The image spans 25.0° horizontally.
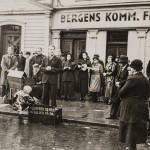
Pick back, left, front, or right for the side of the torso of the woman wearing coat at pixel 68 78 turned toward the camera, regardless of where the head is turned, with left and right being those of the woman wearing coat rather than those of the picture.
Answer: front

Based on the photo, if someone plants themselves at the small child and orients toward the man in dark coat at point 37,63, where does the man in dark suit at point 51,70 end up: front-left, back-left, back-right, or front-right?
front-right

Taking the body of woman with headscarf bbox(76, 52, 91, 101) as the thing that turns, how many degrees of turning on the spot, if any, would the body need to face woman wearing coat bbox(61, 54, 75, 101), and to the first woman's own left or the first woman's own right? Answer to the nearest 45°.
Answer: approximately 90° to the first woman's own right

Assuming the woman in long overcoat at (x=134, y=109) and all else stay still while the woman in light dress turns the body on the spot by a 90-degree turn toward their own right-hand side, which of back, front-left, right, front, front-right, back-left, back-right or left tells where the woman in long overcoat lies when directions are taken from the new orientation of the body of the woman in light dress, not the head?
back-left

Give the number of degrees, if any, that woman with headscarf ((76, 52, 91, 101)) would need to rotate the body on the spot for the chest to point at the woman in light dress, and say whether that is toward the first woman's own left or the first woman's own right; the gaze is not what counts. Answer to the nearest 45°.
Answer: approximately 45° to the first woman's own left

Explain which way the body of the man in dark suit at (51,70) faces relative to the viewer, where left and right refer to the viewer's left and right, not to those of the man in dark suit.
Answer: facing the viewer

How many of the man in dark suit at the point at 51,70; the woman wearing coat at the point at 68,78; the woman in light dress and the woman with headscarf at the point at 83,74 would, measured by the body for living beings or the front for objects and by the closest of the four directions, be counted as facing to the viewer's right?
0

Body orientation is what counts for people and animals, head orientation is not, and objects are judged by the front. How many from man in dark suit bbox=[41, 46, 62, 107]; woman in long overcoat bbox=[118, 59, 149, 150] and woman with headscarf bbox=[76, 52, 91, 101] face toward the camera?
2

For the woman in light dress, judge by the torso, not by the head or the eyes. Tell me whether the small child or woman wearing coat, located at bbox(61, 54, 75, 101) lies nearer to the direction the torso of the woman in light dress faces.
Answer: the small child

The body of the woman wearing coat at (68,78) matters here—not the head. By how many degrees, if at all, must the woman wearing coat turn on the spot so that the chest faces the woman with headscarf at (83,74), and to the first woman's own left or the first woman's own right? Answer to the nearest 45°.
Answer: approximately 90° to the first woman's own left

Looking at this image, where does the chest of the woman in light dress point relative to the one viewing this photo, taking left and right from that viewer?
facing the viewer and to the left of the viewer

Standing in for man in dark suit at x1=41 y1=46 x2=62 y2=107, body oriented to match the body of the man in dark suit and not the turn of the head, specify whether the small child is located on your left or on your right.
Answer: on your right

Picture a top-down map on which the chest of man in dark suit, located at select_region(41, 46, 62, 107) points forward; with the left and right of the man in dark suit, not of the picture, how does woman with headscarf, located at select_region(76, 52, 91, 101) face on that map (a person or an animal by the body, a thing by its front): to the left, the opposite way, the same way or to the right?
the same way

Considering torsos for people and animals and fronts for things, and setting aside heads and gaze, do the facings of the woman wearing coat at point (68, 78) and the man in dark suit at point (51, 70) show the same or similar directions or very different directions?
same or similar directions

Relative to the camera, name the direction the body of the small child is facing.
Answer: to the viewer's right

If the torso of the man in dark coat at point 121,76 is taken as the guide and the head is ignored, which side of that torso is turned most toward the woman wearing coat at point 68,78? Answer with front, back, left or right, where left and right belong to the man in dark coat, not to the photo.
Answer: right
